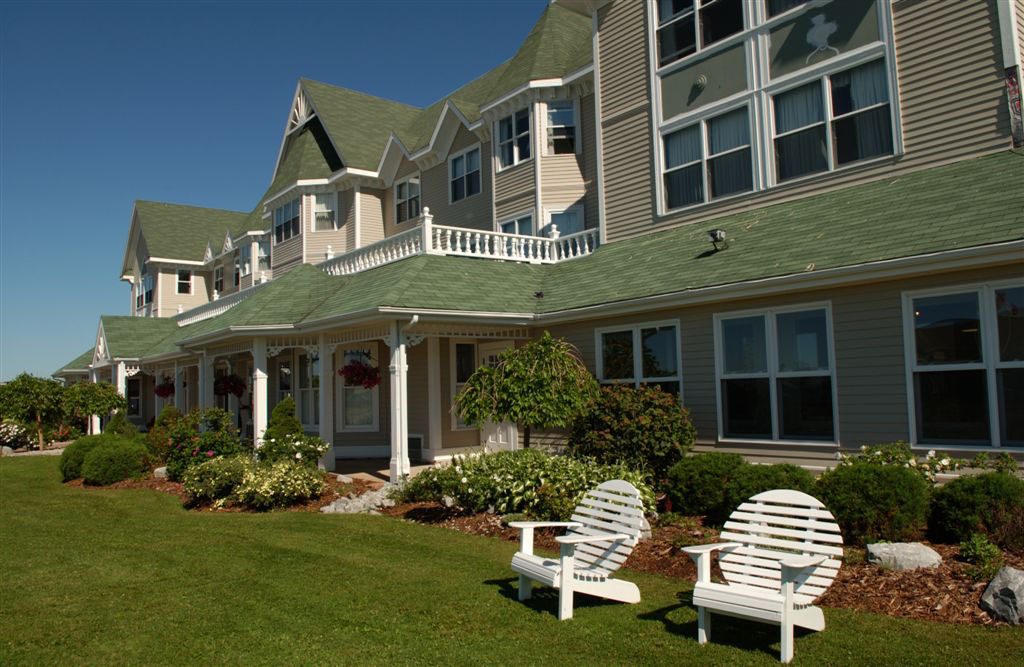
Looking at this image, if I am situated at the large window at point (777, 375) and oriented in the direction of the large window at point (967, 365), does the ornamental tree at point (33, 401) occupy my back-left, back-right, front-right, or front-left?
back-right

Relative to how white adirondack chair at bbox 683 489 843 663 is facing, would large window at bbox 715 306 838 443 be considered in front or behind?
behind

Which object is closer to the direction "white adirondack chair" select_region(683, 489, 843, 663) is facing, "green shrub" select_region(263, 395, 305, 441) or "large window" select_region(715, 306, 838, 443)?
the green shrub

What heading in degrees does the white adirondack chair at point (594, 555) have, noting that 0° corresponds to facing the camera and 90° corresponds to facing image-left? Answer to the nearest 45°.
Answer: approximately 45°

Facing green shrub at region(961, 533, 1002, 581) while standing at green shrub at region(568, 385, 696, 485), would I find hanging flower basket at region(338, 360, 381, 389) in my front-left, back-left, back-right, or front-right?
back-right

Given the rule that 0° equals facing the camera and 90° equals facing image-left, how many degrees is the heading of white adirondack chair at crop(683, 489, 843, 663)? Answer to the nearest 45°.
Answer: approximately 45°

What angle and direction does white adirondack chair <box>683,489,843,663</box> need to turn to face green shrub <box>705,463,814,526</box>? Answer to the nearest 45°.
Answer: approximately 135° to its right

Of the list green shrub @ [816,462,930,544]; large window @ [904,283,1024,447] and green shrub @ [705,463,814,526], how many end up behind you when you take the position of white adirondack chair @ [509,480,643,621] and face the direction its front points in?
3
